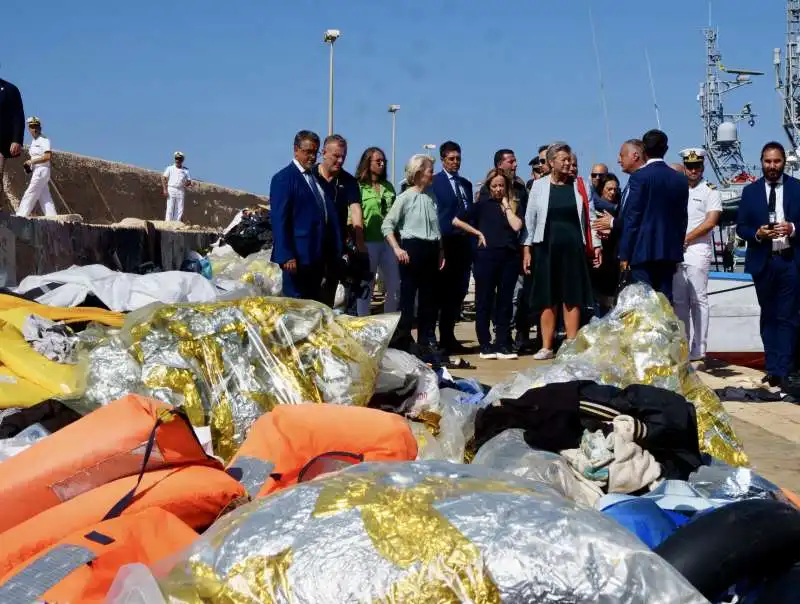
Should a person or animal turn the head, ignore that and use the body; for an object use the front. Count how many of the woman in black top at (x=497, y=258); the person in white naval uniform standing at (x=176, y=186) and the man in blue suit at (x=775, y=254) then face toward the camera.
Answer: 3

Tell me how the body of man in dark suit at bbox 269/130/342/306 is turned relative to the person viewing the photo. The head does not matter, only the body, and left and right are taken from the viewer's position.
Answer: facing the viewer and to the right of the viewer

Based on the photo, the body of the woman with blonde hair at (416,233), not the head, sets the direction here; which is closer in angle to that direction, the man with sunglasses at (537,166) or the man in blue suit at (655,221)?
the man in blue suit

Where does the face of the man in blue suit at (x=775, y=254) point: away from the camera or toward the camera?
toward the camera

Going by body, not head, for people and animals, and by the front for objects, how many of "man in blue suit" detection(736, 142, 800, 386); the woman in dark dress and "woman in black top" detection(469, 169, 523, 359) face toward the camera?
3

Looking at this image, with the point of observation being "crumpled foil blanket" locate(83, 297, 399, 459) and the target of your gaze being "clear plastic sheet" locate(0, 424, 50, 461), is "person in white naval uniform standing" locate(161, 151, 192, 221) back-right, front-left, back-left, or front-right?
back-right

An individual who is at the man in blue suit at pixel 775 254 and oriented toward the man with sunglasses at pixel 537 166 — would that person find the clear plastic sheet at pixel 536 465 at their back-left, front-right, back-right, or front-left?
back-left

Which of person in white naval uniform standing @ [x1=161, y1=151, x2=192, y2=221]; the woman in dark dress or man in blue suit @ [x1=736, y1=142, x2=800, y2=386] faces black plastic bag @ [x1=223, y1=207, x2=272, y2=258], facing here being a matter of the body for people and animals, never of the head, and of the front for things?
the person in white naval uniform standing

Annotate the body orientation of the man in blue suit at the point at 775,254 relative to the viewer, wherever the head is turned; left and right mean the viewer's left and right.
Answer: facing the viewer

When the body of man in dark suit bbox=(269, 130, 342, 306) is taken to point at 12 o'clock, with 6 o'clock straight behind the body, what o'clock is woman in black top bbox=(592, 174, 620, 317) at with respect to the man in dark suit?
The woman in black top is roughly at 9 o'clock from the man in dark suit.

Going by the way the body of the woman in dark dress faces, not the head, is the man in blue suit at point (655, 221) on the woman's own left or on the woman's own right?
on the woman's own left

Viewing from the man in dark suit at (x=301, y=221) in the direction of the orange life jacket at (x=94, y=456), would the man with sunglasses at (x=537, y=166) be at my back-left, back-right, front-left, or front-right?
back-left

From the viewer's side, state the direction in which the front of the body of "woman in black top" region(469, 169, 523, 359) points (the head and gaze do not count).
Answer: toward the camera

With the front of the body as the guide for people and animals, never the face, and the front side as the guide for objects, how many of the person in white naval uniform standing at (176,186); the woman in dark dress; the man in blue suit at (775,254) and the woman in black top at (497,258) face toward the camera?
4

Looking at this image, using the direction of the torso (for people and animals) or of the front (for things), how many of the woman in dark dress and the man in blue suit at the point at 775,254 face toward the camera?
2

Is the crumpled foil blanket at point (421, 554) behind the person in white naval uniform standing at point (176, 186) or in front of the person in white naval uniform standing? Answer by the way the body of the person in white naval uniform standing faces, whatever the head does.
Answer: in front
